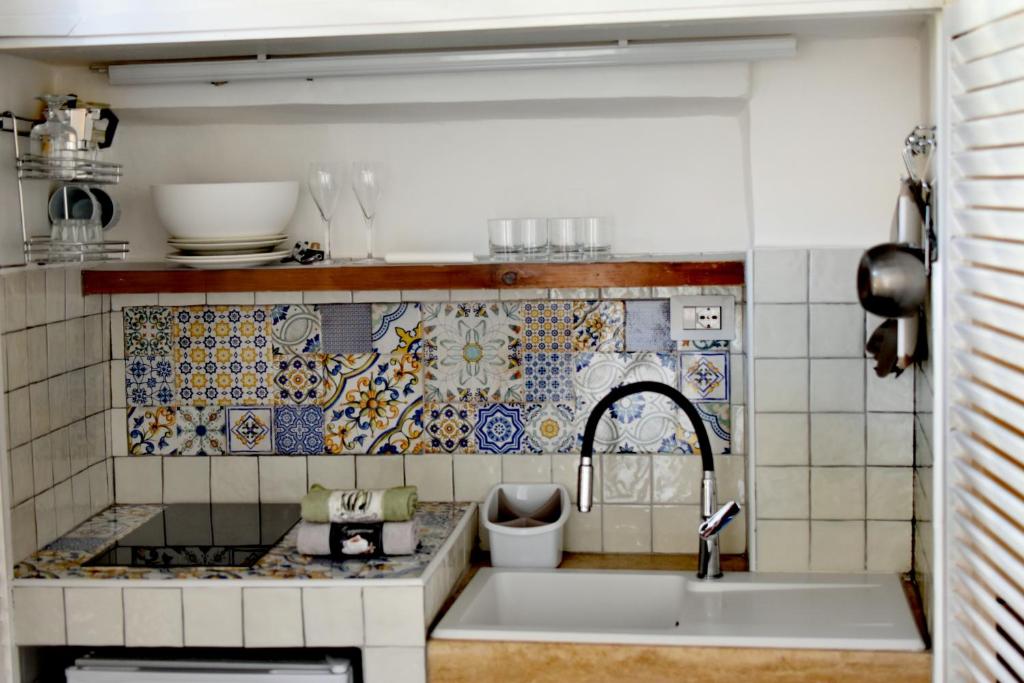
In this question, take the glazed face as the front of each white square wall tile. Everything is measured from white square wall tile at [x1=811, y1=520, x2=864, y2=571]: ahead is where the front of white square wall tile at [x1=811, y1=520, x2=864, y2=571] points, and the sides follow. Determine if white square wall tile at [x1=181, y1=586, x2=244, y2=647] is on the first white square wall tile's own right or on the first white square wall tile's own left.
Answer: on the first white square wall tile's own right

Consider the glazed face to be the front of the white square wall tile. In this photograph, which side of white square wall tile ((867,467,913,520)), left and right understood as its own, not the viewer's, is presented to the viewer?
front

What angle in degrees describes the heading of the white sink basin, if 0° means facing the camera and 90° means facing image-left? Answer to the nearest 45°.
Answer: approximately 0°

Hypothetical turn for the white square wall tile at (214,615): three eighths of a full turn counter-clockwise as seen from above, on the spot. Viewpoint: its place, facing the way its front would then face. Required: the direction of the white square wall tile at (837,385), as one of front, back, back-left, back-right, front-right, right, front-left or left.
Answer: front-right

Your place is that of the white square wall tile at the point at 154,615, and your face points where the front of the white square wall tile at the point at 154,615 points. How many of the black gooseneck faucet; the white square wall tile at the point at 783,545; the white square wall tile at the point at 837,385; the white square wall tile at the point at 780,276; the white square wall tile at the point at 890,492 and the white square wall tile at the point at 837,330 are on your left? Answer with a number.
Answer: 6

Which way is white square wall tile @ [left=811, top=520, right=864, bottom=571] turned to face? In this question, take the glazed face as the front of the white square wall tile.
toward the camera

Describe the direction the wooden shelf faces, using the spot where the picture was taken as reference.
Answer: facing the viewer

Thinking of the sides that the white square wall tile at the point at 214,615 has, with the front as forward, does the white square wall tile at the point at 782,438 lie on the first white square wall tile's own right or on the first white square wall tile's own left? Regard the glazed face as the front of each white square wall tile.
on the first white square wall tile's own left

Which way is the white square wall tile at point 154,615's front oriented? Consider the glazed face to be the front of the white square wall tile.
toward the camera

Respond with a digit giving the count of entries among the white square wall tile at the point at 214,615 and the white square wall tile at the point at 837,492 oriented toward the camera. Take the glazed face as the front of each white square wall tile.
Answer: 2

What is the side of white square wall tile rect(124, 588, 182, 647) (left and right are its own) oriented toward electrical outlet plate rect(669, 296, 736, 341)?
left
